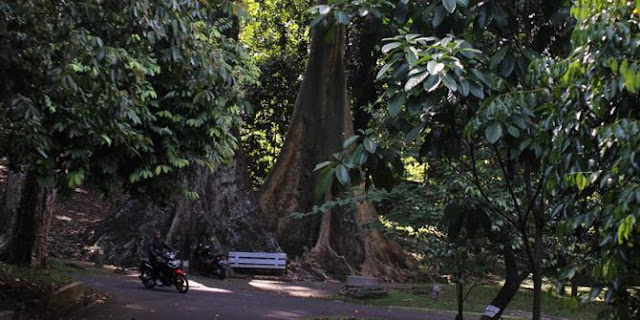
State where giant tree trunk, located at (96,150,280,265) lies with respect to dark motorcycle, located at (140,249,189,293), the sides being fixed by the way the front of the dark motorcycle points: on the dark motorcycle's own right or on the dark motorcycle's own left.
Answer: on the dark motorcycle's own left

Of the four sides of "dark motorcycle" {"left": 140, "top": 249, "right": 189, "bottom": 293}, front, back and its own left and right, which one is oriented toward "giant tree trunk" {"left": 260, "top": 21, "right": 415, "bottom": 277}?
left

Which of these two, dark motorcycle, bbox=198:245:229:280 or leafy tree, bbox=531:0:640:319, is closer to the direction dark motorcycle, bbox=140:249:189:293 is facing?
the leafy tree

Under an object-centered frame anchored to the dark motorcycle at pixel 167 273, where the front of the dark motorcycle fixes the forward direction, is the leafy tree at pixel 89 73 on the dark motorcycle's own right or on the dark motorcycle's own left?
on the dark motorcycle's own right

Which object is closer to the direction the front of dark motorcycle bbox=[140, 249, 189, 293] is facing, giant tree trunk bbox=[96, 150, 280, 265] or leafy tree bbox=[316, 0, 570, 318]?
the leafy tree

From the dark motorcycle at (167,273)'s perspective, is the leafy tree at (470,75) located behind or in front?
in front

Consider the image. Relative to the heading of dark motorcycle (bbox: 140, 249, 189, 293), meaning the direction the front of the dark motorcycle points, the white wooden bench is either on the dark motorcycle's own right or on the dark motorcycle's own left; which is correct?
on the dark motorcycle's own left
